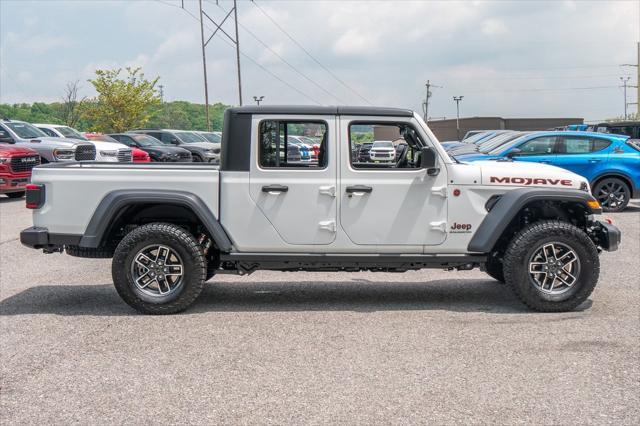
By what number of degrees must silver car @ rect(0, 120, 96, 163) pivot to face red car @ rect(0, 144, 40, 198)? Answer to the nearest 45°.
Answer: approximately 45° to its right

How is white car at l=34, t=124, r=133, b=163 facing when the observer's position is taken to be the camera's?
facing the viewer and to the right of the viewer

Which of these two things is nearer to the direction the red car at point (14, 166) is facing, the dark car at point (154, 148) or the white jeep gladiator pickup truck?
the white jeep gladiator pickup truck

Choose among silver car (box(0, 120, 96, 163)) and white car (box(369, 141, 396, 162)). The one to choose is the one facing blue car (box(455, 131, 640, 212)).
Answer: the silver car

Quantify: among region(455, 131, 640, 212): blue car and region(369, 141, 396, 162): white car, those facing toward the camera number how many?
1

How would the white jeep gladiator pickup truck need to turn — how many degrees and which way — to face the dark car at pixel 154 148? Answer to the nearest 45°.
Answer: approximately 90° to its left

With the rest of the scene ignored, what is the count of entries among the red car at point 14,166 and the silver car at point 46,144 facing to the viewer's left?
0

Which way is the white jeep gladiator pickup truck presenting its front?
to the viewer's right

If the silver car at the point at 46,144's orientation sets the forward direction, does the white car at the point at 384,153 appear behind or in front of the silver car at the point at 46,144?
in front

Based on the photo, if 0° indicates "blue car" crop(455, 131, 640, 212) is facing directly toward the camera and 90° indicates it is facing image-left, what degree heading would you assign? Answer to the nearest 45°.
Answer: approximately 90°

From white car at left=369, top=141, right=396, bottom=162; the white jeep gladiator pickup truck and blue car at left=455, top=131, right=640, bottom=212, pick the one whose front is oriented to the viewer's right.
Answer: the white jeep gladiator pickup truck

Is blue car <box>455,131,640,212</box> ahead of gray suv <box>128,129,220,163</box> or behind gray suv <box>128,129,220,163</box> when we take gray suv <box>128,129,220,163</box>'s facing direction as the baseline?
ahead
